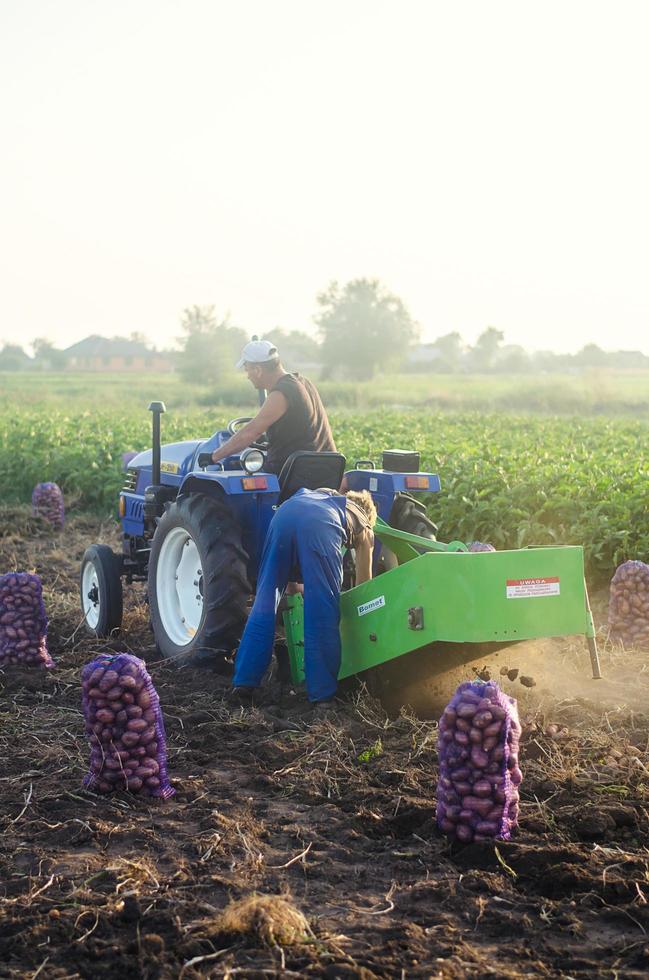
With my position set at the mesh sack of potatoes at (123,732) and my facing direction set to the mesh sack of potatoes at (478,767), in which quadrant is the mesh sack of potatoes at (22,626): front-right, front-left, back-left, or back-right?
back-left

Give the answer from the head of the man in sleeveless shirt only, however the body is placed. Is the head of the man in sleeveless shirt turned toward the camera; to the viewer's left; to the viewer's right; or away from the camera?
to the viewer's left

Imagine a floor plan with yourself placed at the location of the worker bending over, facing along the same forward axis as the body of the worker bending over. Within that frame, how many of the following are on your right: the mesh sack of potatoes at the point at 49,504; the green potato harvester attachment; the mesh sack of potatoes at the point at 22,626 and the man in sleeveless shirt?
1

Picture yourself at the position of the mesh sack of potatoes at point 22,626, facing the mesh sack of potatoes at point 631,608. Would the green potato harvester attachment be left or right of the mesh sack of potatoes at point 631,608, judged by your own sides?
right

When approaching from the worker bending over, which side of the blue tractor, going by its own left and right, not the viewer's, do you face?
back

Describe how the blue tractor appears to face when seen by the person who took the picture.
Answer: facing away from the viewer and to the left of the viewer

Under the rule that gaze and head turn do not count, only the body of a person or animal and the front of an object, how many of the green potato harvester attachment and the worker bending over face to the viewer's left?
1

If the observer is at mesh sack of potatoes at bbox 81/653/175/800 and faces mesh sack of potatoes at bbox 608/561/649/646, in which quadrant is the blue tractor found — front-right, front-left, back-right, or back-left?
front-left

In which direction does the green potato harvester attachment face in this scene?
to the viewer's left

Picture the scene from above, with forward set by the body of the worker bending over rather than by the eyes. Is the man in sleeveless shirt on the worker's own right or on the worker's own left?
on the worker's own left

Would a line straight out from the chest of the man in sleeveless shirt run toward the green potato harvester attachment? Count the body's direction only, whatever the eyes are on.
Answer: no

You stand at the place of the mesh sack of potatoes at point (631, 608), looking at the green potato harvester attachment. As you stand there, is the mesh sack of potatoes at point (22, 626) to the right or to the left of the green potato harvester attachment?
right

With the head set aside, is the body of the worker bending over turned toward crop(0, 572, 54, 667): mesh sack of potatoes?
no

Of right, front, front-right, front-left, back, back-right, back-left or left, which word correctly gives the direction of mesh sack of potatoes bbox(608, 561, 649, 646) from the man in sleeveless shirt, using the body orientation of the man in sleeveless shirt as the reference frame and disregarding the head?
back-right

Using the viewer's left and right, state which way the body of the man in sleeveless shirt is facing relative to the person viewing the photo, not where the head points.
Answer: facing away from the viewer and to the left of the viewer

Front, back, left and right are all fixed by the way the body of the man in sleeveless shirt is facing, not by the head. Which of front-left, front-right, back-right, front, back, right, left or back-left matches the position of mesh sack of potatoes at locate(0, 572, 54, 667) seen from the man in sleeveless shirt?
front-left
